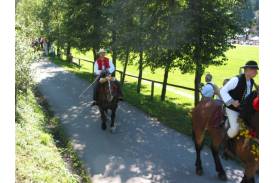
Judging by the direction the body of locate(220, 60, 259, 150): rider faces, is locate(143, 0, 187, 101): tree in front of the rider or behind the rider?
behind

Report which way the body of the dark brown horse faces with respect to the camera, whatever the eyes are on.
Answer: toward the camera

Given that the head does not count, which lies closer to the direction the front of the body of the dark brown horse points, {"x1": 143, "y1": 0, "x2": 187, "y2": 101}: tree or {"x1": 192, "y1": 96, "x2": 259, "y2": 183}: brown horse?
the brown horse

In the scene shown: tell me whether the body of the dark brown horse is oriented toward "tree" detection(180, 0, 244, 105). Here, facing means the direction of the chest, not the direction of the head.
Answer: no

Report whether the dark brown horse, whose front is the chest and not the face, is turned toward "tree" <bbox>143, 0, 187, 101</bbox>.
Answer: no

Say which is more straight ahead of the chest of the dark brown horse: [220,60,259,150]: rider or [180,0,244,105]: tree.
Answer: the rider
